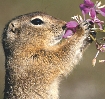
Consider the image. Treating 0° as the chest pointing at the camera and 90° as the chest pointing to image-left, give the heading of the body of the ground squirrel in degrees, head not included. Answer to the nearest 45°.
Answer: approximately 270°
